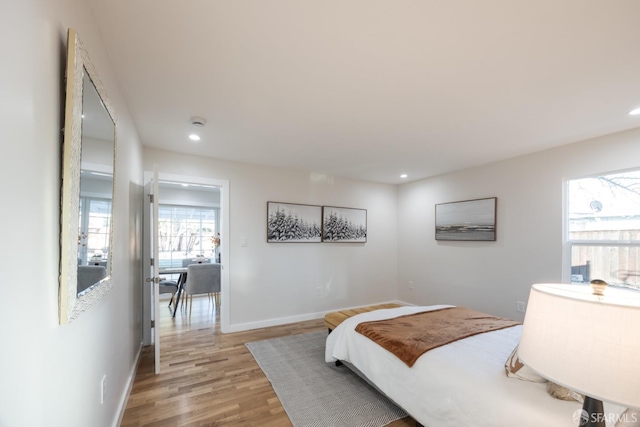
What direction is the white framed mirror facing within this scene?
to the viewer's right

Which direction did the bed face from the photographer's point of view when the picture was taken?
facing away from the viewer and to the left of the viewer

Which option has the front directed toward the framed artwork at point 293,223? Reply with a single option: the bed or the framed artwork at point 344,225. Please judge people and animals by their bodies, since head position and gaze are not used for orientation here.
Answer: the bed

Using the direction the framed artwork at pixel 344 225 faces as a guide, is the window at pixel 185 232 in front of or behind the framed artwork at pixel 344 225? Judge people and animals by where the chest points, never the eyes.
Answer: behind

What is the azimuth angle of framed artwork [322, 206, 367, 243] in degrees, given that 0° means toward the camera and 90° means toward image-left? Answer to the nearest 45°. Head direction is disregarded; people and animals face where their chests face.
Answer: approximately 315°

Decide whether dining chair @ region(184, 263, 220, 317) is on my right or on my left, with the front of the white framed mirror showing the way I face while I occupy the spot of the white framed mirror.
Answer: on my left

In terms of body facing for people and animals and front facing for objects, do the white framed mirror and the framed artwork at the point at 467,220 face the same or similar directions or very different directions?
very different directions

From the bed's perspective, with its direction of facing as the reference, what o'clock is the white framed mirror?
The white framed mirror is roughly at 9 o'clock from the bed.

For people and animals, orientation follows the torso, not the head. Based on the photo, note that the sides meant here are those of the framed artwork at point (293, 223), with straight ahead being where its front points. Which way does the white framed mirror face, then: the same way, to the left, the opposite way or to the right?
to the left

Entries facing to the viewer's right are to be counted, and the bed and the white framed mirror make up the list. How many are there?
1
